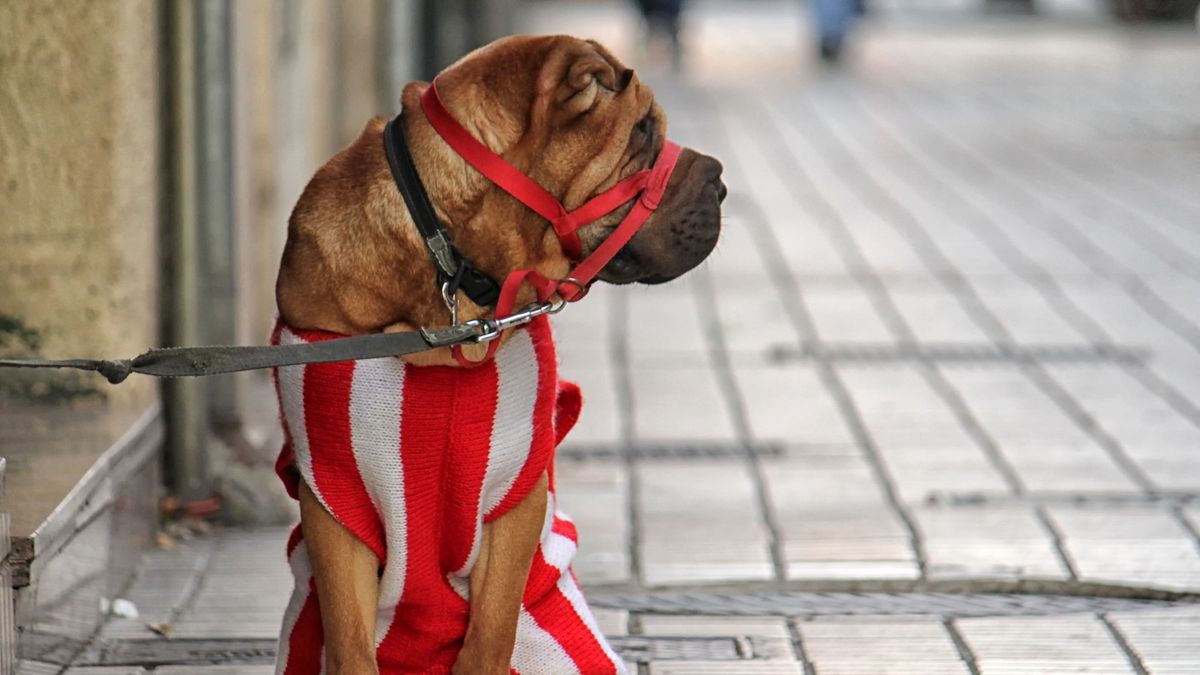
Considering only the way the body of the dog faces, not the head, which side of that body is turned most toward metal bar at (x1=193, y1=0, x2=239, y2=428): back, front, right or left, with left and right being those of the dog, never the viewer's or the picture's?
back

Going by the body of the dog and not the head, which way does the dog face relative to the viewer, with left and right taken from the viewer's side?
facing the viewer

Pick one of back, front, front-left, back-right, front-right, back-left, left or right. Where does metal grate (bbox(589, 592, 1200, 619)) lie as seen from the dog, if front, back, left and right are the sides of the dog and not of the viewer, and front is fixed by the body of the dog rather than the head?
back-left

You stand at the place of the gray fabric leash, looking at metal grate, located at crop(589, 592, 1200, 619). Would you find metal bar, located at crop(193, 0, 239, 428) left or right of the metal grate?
left

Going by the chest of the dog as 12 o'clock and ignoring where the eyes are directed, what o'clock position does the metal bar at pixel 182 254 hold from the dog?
The metal bar is roughly at 5 o'clock from the dog.
